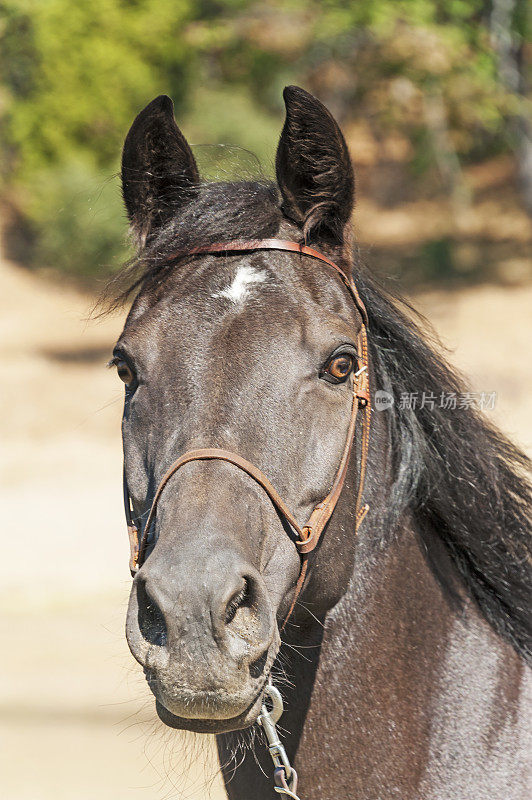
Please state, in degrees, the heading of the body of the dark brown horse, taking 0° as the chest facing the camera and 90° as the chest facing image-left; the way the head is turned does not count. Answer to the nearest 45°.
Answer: approximately 45°
